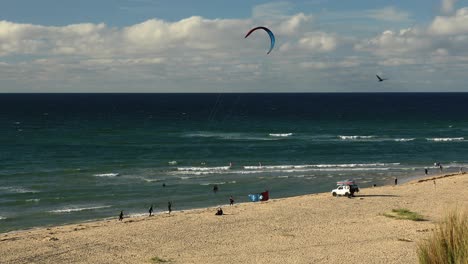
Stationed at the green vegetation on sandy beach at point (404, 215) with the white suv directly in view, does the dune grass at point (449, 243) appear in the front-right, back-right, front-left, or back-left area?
back-left

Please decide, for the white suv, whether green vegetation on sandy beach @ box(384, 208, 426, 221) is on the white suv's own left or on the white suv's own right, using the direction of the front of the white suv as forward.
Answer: on the white suv's own left

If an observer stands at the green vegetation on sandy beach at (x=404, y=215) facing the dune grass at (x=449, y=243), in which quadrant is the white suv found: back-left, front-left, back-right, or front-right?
back-right

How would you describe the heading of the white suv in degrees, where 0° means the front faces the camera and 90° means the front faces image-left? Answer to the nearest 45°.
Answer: approximately 90°

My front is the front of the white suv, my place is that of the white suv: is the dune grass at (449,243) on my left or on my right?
on my left
